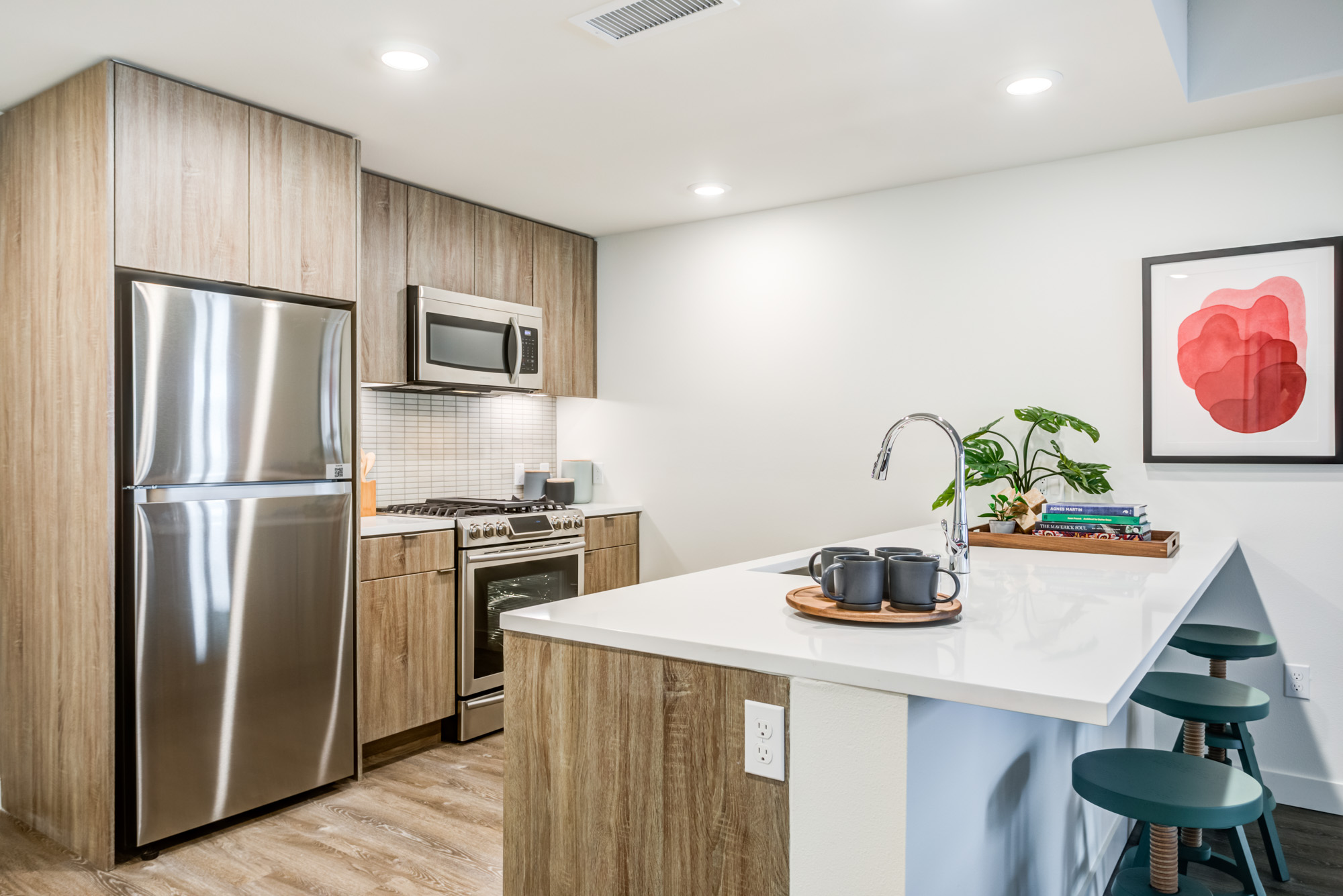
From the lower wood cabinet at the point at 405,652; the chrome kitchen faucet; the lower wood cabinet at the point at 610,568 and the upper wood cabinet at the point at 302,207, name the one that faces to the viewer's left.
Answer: the chrome kitchen faucet

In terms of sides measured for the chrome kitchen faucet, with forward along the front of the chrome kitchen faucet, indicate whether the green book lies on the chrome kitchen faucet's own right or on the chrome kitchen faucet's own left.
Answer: on the chrome kitchen faucet's own right

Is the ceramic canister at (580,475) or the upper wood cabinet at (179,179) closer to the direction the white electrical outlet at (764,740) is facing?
the upper wood cabinet

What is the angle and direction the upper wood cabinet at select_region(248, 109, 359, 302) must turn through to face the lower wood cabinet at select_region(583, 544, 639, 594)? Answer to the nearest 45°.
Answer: approximately 90° to its left

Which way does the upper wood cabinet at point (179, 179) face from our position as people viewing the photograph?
facing the viewer and to the right of the viewer

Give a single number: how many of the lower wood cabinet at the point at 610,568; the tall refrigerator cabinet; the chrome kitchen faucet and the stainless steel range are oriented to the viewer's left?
1

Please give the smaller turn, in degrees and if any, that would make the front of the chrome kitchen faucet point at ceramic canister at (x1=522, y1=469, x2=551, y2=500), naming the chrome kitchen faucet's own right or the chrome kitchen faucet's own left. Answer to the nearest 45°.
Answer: approximately 45° to the chrome kitchen faucet's own right
